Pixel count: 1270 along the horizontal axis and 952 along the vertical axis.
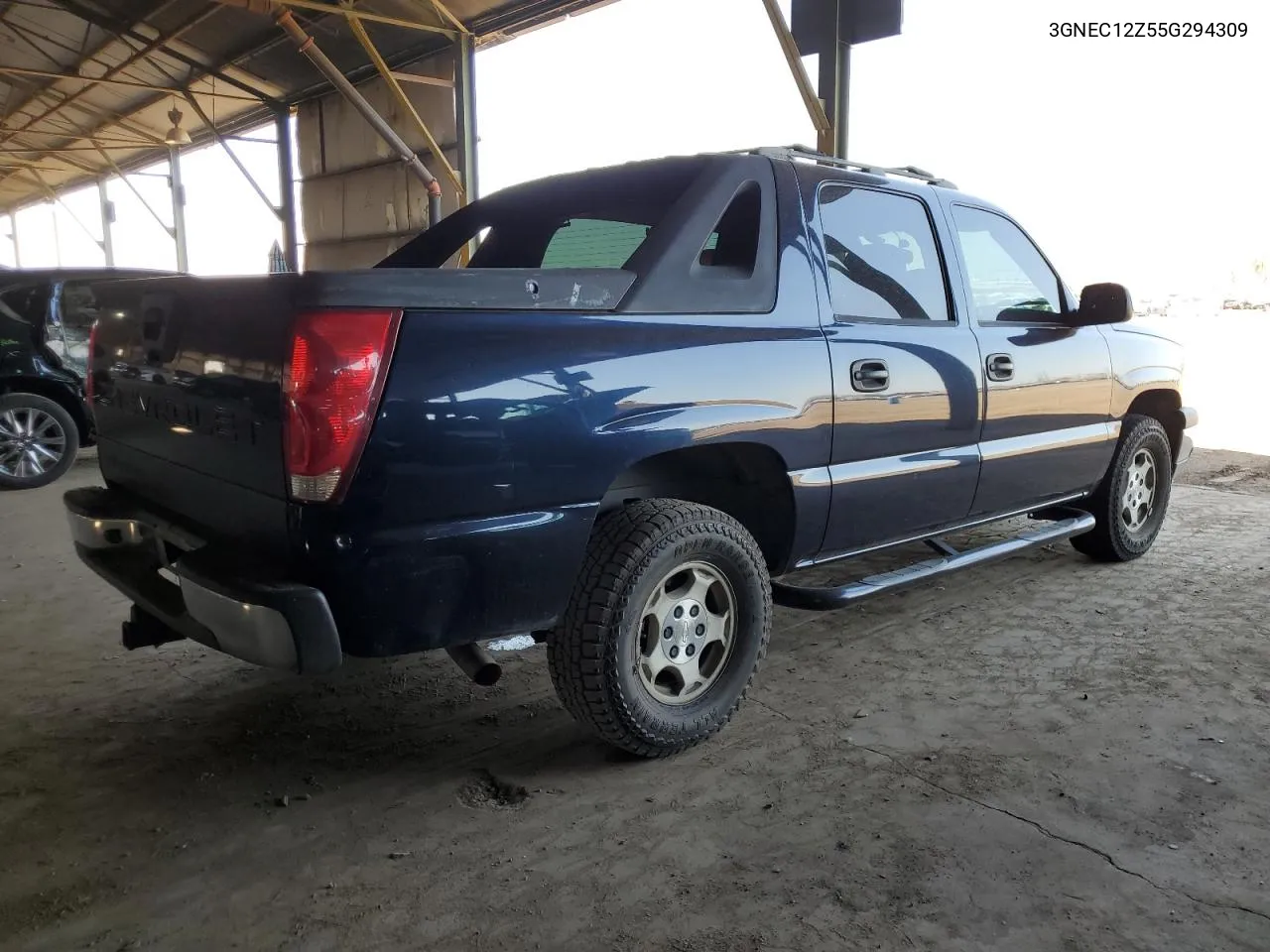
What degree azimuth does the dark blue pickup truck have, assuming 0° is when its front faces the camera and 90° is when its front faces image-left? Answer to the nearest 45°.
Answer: approximately 225°

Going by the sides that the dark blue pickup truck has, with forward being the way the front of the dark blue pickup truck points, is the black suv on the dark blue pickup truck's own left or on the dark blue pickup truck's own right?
on the dark blue pickup truck's own left

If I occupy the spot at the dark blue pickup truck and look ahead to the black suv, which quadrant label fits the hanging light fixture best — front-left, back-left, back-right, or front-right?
front-right

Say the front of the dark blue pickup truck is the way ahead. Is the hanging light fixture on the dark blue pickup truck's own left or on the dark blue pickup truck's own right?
on the dark blue pickup truck's own left
